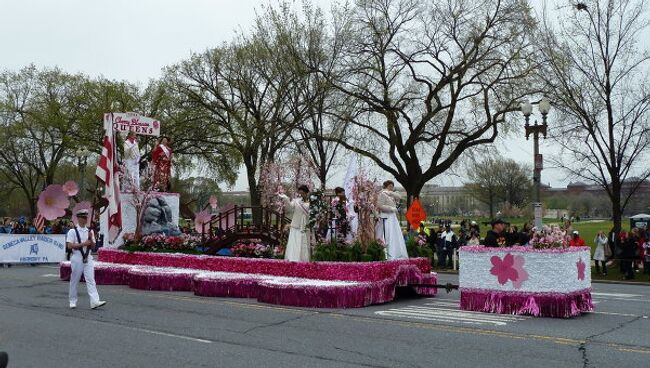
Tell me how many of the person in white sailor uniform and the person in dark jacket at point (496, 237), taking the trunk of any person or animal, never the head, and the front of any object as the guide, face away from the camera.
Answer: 0

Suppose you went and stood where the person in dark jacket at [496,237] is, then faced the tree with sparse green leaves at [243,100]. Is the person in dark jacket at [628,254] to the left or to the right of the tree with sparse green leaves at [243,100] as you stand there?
right

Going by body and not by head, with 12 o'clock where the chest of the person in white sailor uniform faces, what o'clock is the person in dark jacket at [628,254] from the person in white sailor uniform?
The person in dark jacket is roughly at 10 o'clock from the person in white sailor uniform.

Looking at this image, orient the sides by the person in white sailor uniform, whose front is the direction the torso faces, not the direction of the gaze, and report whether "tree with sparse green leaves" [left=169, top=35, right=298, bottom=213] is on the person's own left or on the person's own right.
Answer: on the person's own left
